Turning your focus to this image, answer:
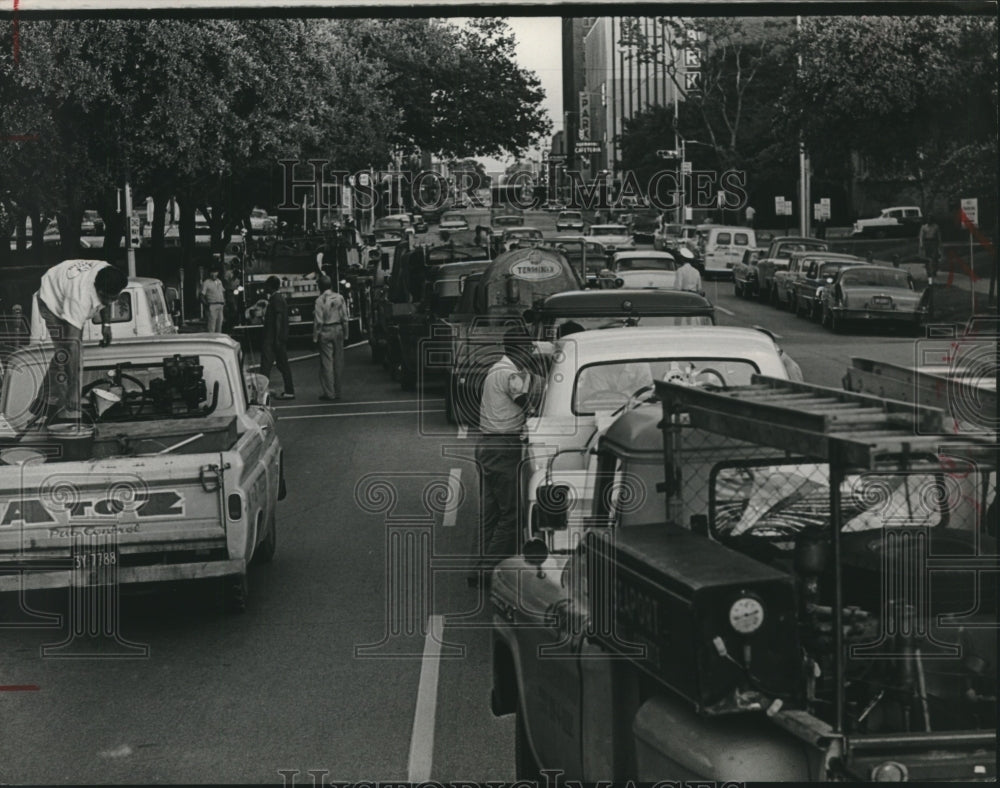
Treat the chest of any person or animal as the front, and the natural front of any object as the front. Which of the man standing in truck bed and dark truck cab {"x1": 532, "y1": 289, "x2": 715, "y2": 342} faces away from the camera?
the dark truck cab

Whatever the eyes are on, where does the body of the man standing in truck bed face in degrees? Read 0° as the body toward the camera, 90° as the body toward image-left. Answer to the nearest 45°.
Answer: approximately 270°

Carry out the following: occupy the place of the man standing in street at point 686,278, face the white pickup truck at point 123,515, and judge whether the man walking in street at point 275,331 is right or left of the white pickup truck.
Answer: right

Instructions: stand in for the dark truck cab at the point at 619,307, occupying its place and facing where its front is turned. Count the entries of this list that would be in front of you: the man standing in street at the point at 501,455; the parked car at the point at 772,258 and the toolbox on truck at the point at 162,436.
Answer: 1

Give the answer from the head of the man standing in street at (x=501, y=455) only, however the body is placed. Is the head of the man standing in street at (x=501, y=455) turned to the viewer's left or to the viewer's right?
to the viewer's right

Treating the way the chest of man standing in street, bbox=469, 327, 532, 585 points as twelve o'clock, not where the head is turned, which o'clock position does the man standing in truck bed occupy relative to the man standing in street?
The man standing in truck bed is roughly at 8 o'clock from the man standing in street.

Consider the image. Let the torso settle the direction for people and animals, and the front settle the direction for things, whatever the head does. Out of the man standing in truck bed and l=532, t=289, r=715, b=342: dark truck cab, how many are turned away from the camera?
1

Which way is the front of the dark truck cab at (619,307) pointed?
away from the camera
